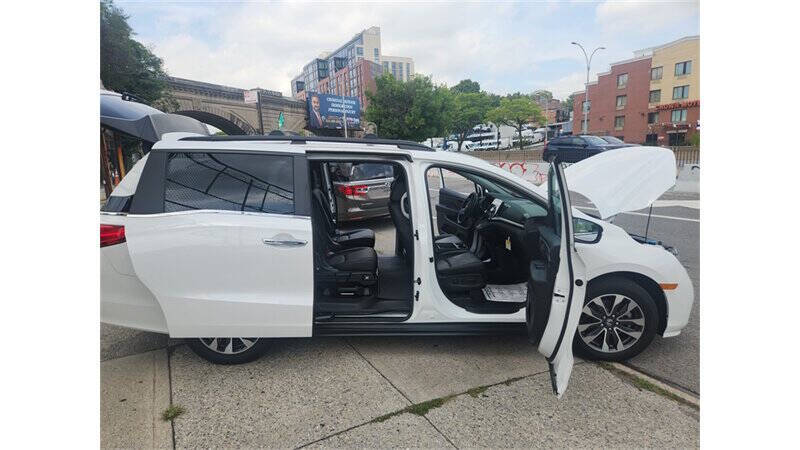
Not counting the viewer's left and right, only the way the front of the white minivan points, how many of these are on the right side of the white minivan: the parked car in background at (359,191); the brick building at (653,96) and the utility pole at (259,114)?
0

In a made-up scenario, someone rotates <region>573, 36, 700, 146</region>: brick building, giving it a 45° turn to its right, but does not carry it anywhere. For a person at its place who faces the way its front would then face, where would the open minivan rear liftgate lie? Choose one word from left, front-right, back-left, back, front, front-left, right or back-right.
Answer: left

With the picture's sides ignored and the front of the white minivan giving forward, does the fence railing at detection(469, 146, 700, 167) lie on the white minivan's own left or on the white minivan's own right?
on the white minivan's own left

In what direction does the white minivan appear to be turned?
to the viewer's right

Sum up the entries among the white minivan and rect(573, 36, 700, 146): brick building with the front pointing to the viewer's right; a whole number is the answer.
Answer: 1

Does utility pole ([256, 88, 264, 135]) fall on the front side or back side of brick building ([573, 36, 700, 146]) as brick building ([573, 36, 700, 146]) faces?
on the front side

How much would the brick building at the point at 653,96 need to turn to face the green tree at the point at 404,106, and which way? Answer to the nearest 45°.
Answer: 0° — it already faces it

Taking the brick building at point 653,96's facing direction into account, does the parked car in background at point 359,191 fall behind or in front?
in front

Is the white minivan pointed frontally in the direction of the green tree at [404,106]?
no

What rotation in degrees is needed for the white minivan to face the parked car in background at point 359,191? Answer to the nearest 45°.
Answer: approximately 90° to its left

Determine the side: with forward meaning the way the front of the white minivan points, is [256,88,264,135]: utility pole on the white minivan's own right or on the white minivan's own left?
on the white minivan's own left
